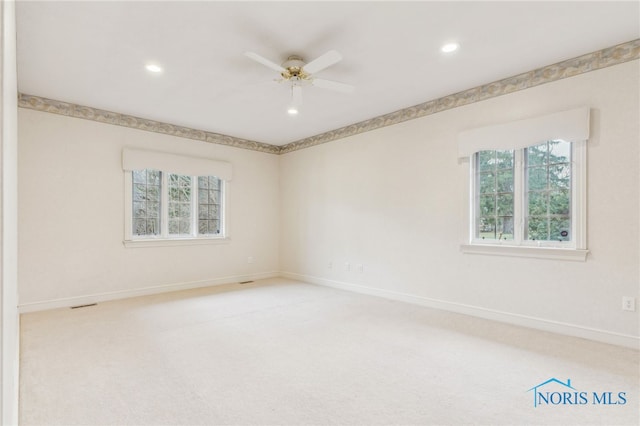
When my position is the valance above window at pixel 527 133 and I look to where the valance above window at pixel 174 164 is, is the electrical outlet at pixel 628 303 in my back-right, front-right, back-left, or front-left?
back-left

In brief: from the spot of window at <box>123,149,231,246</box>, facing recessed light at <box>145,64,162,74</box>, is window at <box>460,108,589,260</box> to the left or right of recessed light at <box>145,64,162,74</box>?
left

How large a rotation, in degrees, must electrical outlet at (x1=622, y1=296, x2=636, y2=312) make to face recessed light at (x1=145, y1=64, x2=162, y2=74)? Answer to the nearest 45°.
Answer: approximately 45° to its right

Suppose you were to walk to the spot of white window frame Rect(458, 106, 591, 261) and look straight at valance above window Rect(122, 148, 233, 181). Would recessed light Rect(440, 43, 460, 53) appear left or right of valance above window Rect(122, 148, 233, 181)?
left

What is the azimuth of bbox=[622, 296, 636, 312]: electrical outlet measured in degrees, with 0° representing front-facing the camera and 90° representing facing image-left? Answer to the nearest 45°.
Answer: approximately 0°

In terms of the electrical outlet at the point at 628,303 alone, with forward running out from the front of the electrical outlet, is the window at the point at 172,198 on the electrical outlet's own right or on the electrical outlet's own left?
on the electrical outlet's own right

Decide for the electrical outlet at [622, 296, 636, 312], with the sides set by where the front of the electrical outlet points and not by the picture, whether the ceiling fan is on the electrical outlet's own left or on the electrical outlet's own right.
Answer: on the electrical outlet's own right

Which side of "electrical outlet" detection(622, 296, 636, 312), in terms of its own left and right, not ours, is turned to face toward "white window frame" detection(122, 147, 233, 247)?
right

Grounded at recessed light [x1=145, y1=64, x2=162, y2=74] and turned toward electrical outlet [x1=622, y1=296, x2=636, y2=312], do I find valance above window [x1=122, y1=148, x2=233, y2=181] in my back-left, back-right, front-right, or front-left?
back-left
